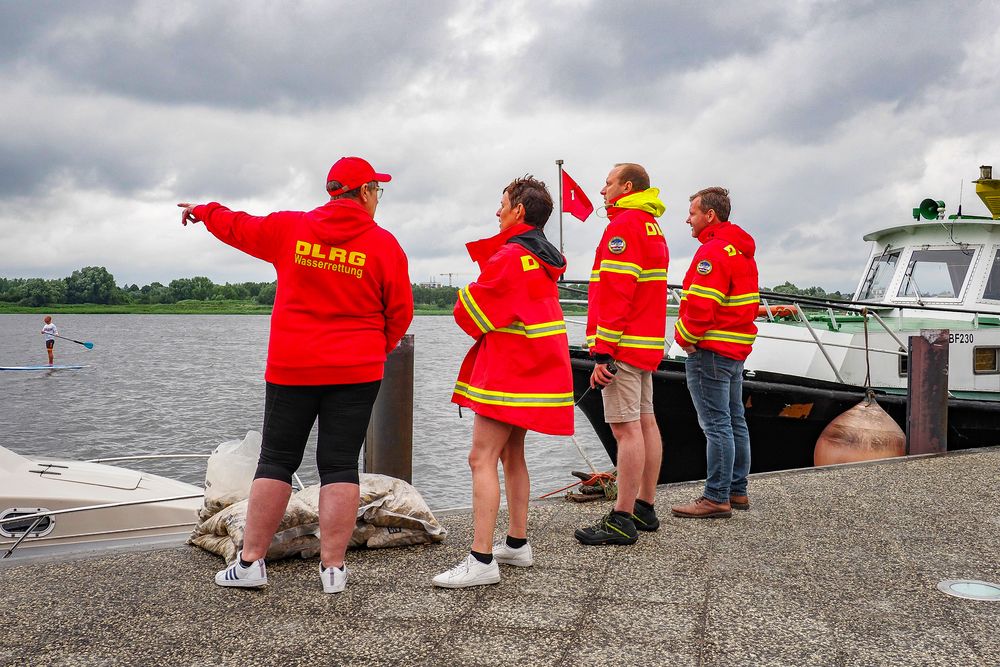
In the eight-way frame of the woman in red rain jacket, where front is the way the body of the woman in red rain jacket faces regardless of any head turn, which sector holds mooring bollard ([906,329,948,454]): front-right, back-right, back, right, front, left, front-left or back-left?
back-right

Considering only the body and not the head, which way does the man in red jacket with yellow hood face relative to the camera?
to the viewer's left

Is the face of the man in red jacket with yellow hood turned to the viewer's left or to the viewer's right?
to the viewer's left

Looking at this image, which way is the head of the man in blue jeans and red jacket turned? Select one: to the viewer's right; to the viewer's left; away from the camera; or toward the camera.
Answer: to the viewer's left

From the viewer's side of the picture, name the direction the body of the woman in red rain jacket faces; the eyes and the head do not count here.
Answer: to the viewer's left

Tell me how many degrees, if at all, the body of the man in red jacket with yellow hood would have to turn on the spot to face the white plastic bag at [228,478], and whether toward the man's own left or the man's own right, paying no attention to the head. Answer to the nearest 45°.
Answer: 0° — they already face it

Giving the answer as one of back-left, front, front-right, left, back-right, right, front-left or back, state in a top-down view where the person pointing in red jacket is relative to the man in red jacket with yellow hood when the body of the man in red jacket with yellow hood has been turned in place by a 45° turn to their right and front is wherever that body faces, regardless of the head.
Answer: left

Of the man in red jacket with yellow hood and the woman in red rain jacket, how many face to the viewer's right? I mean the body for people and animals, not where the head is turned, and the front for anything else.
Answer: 0

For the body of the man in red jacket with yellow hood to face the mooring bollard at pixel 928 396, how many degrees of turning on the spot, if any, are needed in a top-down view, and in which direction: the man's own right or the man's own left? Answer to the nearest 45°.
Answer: approximately 135° to the man's own right

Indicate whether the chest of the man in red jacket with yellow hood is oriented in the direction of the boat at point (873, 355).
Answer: no
